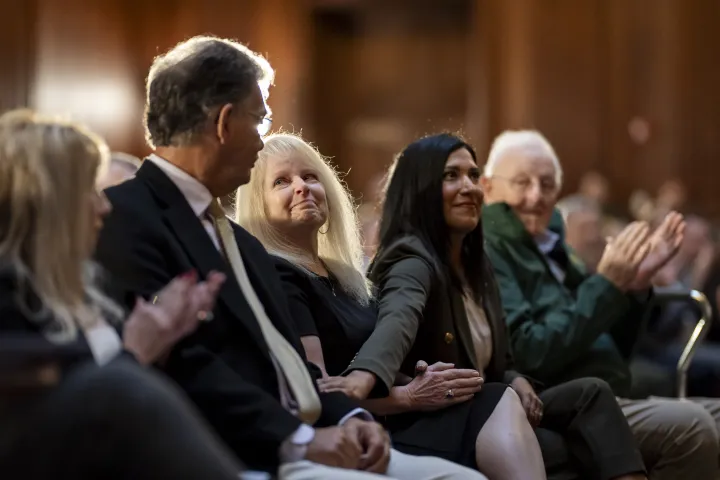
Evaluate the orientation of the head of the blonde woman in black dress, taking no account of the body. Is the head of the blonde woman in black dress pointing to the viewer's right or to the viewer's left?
to the viewer's left

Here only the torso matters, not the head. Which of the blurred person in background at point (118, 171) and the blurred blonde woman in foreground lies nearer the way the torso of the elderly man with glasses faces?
the blurred blonde woman in foreground

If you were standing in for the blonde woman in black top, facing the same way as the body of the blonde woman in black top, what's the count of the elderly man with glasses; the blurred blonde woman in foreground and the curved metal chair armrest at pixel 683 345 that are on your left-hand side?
2
